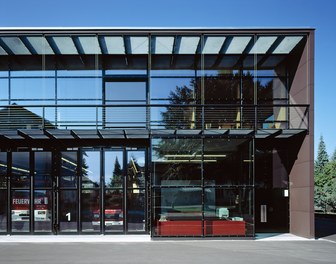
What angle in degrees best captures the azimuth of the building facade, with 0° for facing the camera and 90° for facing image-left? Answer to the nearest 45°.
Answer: approximately 0°
